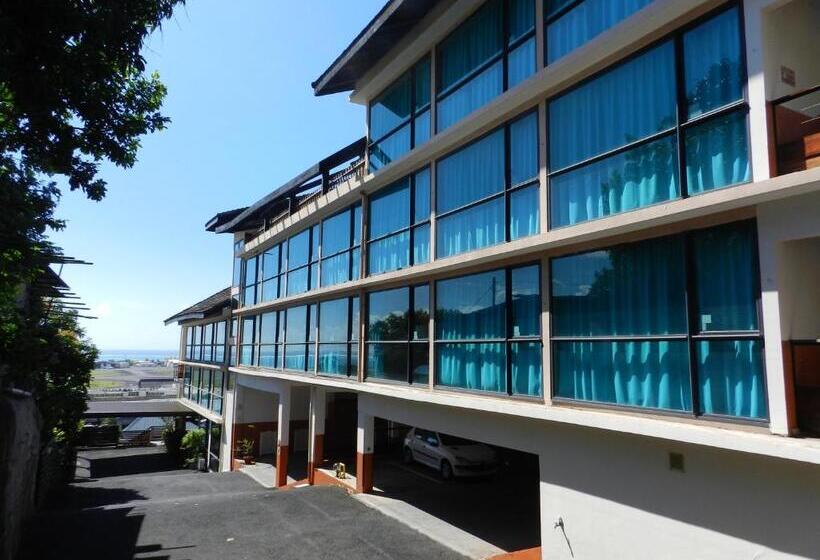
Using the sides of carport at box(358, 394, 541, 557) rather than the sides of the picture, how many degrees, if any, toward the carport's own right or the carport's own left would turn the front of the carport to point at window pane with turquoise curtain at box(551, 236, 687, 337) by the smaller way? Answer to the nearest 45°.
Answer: approximately 45° to the carport's own left

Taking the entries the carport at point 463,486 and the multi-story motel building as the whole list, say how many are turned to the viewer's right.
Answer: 0

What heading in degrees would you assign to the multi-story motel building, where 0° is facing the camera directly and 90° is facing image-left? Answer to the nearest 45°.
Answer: approximately 45°

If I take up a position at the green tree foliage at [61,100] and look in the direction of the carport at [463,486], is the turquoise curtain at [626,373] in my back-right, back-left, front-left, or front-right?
front-right

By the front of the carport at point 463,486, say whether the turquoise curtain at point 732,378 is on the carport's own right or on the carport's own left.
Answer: on the carport's own left

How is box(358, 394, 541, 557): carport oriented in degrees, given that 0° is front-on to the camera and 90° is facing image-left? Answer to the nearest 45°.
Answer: approximately 45°
